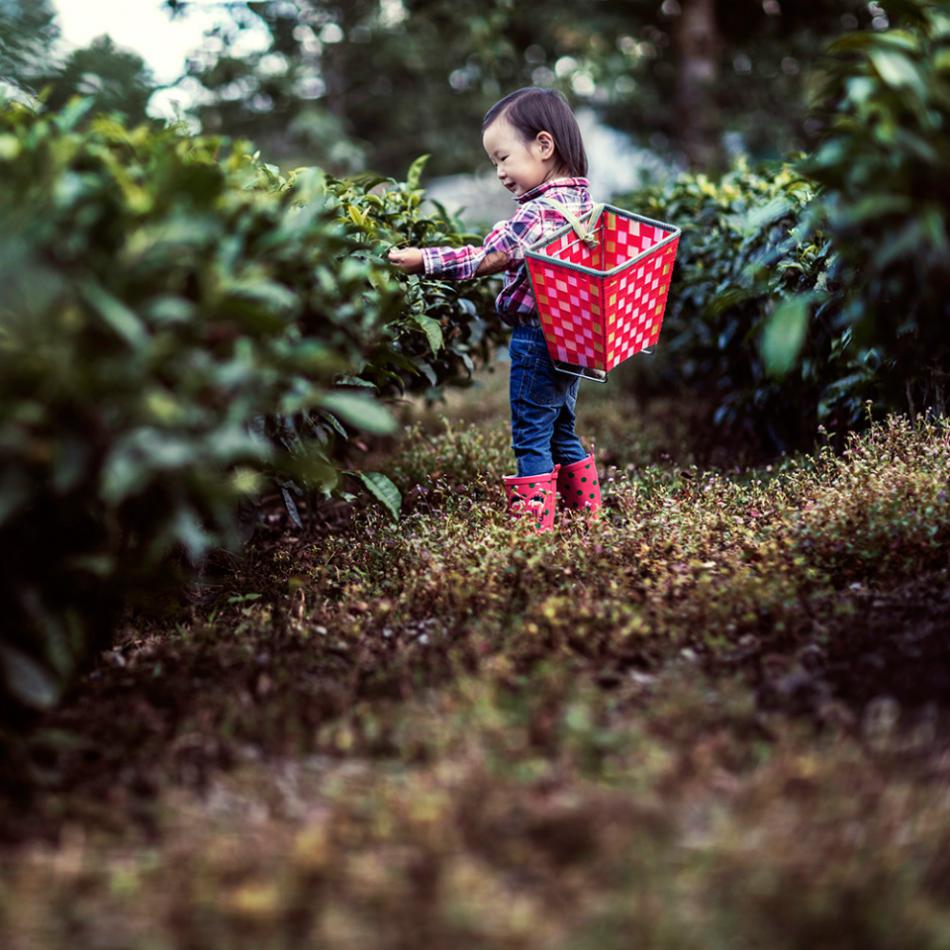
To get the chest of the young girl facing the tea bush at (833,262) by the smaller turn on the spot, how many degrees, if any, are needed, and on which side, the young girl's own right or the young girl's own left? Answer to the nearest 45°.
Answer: approximately 180°

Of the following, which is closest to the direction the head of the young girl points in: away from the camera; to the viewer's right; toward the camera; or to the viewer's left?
to the viewer's left

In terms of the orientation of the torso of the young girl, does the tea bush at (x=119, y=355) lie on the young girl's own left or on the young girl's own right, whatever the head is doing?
on the young girl's own left

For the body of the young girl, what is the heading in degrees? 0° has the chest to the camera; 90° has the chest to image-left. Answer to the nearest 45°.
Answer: approximately 90°
